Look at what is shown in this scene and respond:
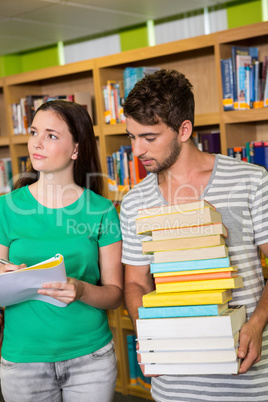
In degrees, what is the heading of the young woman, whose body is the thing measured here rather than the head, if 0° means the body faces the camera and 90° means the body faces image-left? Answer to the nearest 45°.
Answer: approximately 0°

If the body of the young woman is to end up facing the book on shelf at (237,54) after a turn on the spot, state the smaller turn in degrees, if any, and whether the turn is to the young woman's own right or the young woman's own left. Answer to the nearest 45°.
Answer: approximately 135° to the young woman's own left

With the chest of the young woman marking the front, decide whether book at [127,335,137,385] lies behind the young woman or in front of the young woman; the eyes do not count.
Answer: behind

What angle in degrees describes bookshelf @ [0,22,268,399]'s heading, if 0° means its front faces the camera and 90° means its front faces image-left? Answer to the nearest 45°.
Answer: approximately 45°

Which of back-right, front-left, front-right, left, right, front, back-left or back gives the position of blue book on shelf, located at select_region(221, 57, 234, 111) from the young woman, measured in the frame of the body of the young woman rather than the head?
back-left

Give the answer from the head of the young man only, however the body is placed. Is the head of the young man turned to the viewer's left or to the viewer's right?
to the viewer's left
